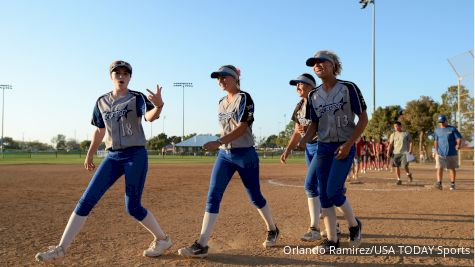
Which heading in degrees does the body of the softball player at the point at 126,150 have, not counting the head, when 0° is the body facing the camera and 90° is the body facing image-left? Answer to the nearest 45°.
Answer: approximately 0°

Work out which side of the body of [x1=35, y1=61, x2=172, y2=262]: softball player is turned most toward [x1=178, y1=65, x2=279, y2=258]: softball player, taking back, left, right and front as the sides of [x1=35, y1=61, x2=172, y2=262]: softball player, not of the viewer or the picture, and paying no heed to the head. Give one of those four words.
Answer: left

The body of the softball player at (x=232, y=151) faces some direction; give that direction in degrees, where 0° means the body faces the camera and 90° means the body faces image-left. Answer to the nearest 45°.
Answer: approximately 45°

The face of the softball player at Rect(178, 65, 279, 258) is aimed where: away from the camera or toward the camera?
toward the camera

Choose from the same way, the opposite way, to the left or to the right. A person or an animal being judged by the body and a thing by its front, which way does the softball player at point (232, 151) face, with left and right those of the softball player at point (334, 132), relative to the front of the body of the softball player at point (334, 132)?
the same way

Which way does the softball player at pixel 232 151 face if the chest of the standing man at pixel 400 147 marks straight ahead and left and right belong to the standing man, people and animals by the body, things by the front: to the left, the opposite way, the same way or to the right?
the same way

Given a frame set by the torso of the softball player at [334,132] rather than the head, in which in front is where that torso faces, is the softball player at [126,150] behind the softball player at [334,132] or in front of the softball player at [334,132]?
in front

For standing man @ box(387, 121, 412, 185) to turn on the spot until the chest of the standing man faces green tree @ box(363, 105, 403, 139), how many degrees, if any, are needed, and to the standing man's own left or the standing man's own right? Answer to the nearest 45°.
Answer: approximately 135° to the standing man's own right

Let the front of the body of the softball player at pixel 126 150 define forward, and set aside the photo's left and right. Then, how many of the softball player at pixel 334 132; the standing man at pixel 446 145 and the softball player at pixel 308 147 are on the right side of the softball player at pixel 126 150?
0

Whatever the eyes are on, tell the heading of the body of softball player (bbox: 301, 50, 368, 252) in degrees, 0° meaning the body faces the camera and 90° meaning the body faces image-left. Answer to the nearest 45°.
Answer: approximately 45°

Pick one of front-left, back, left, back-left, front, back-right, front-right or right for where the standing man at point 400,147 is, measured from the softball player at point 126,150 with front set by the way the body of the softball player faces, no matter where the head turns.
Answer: back-left
